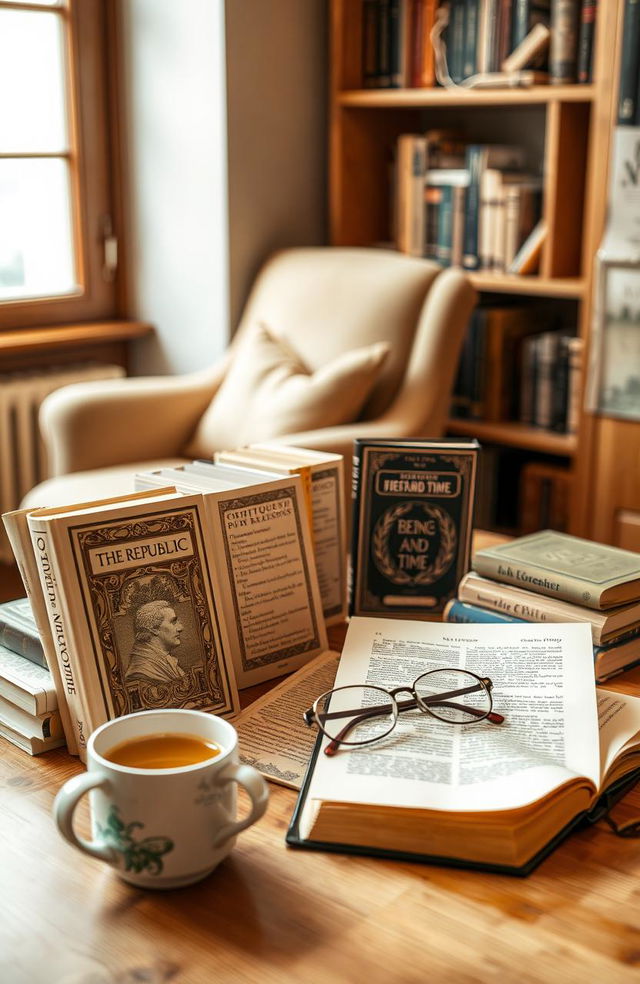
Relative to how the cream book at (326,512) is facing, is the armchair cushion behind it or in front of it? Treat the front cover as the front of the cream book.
behind

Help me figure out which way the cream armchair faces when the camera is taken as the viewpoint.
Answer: facing the viewer and to the left of the viewer

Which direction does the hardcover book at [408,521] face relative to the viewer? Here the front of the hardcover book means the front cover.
toward the camera

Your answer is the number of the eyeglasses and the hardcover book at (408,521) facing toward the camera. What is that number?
2

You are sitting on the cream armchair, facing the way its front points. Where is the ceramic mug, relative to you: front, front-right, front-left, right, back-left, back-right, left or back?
front-left

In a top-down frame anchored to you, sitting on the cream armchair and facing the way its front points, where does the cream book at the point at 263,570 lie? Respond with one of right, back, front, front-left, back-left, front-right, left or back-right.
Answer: front-left

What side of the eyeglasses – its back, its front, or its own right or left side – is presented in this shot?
front

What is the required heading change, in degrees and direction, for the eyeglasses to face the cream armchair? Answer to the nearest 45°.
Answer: approximately 180°

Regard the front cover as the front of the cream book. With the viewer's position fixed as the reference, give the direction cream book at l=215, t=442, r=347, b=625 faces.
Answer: facing the viewer and to the right of the viewer
